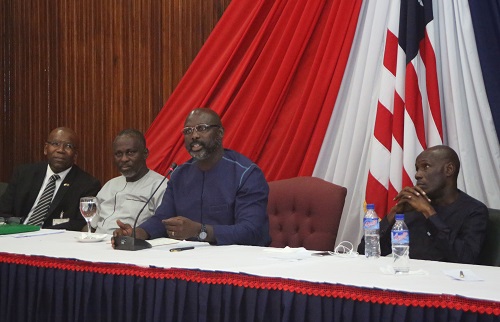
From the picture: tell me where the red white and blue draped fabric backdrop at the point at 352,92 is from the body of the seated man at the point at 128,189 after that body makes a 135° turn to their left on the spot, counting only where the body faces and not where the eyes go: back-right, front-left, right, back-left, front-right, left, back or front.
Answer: front

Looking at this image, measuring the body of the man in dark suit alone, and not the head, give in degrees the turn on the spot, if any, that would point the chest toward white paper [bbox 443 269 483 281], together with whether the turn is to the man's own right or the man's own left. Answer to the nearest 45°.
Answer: approximately 45° to the man's own left

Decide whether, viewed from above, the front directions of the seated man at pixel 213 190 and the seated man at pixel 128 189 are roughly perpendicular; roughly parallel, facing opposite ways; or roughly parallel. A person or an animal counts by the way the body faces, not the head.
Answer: roughly parallel

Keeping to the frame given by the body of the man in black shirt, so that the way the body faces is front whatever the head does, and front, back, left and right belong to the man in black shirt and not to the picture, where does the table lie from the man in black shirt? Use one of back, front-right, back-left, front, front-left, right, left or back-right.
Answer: front

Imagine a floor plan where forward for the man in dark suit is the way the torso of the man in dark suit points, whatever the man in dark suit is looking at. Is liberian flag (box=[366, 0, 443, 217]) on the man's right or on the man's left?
on the man's left

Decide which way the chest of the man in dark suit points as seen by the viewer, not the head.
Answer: toward the camera

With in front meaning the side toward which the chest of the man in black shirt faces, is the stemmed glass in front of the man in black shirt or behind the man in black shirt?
in front

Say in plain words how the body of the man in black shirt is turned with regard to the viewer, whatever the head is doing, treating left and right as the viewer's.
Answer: facing the viewer and to the left of the viewer

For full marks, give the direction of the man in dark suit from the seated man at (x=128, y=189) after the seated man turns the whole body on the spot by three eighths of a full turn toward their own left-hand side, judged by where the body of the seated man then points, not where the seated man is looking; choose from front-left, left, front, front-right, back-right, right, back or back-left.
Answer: back-left

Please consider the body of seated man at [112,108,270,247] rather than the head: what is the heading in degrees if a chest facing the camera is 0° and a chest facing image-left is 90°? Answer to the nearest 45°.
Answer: approximately 45°

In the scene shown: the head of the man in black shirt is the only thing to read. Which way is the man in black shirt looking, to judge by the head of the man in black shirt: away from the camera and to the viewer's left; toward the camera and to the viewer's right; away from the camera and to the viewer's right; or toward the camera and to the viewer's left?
toward the camera and to the viewer's left

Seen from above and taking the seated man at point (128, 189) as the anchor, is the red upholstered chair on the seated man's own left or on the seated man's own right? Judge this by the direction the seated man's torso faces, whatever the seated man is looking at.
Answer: on the seated man's own left

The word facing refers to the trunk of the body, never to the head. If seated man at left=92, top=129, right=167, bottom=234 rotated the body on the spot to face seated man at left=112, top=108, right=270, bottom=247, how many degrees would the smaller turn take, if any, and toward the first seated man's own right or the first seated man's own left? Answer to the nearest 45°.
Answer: approximately 90° to the first seated man's own left

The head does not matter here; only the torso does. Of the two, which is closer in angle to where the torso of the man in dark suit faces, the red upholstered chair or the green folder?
the green folder

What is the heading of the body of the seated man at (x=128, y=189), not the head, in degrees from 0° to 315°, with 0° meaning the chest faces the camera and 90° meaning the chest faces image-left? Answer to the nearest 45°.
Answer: approximately 45°

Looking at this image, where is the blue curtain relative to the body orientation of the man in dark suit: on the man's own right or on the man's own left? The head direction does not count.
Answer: on the man's own left
